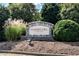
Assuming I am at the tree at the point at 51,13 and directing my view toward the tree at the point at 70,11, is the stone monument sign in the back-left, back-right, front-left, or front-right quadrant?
back-right

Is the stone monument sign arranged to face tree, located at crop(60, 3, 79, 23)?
no

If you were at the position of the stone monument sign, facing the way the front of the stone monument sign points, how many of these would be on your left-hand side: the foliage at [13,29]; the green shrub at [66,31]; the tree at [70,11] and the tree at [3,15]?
2

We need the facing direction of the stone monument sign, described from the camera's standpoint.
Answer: facing the viewer

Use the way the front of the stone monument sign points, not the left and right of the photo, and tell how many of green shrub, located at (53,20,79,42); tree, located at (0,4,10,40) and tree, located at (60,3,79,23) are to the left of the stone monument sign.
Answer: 2

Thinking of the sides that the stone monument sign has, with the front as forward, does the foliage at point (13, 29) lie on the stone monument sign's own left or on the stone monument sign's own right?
on the stone monument sign's own right

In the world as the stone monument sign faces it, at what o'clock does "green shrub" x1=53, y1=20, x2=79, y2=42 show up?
The green shrub is roughly at 9 o'clock from the stone monument sign.

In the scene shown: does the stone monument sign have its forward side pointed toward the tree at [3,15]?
no
